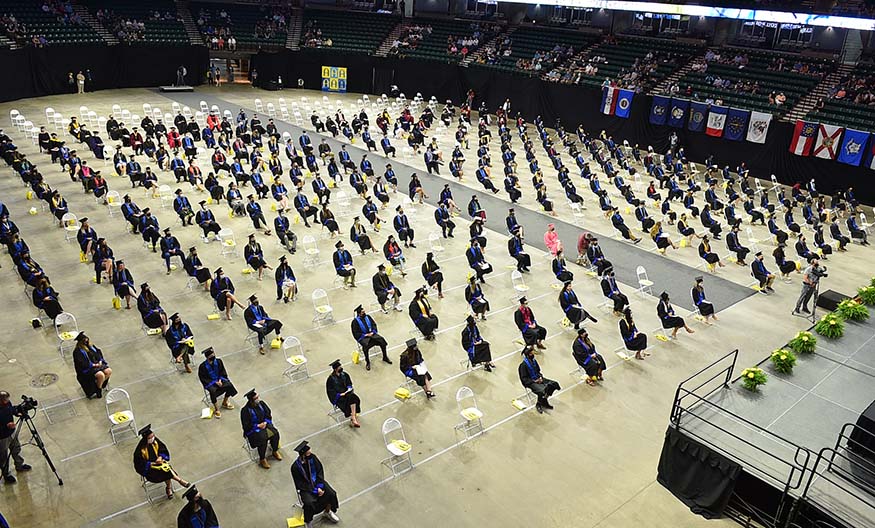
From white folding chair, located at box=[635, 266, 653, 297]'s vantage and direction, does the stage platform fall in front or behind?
in front

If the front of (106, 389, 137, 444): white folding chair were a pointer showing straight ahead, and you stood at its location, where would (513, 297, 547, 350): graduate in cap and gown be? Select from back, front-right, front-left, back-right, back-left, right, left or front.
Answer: front-left

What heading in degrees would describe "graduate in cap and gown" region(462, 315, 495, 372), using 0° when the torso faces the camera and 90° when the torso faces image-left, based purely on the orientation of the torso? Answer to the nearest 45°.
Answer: approximately 315°

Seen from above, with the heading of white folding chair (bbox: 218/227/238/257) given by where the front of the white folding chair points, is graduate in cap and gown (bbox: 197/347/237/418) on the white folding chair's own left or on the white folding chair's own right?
on the white folding chair's own right

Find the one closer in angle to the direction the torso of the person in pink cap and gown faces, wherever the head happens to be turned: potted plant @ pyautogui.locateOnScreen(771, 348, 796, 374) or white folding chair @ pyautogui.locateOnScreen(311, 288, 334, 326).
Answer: the potted plant

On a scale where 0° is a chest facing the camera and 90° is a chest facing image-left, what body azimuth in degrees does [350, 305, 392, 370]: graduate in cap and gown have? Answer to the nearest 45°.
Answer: approximately 315°

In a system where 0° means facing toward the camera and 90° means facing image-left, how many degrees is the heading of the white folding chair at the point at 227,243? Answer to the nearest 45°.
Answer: approximately 315°

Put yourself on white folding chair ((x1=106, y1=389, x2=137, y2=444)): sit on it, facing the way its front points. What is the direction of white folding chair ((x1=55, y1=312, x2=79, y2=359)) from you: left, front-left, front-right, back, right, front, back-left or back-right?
back-left

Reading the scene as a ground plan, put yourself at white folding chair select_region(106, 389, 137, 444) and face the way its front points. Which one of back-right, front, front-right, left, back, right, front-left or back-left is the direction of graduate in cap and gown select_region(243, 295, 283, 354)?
left

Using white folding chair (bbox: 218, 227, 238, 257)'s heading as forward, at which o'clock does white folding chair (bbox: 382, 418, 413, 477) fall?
white folding chair (bbox: 382, 418, 413, 477) is roughly at 1 o'clock from white folding chair (bbox: 218, 227, 238, 257).

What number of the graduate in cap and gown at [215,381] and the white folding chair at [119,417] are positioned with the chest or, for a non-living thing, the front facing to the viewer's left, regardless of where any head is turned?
0

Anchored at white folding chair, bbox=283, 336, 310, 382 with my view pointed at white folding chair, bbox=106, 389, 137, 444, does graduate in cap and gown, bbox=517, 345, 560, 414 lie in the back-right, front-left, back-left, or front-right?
back-left
